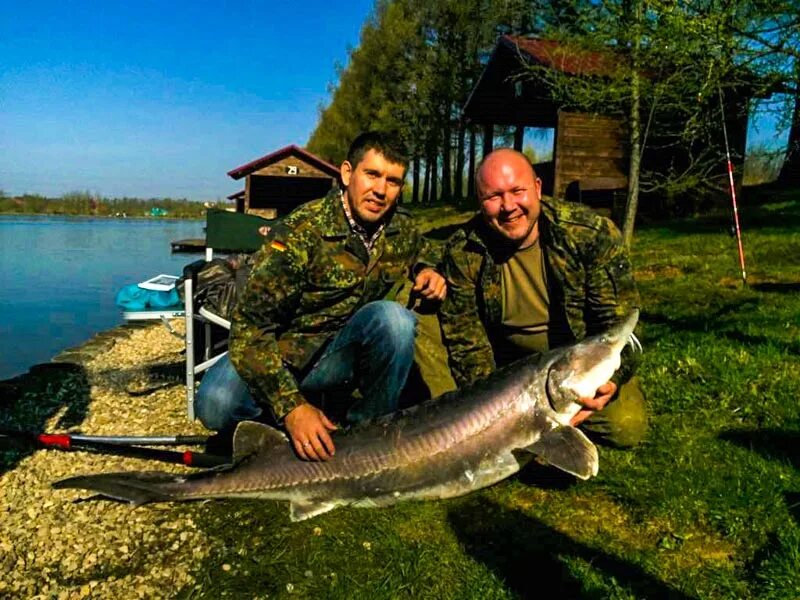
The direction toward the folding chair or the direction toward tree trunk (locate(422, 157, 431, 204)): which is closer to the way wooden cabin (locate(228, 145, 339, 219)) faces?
the folding chair

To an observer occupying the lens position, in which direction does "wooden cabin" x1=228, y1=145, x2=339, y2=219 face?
facing the viewer

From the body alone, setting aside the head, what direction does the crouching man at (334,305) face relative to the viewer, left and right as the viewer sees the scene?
facing the viewer and to the right of the viewer

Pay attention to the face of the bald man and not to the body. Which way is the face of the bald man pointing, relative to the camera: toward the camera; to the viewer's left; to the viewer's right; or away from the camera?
toward the camera

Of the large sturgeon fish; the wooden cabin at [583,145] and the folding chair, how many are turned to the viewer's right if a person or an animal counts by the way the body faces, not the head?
1

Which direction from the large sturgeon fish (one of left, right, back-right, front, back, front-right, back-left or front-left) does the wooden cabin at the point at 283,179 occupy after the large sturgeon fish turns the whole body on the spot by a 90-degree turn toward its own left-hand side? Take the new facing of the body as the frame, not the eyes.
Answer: front

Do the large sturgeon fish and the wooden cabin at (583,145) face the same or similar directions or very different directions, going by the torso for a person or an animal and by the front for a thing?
very different directions

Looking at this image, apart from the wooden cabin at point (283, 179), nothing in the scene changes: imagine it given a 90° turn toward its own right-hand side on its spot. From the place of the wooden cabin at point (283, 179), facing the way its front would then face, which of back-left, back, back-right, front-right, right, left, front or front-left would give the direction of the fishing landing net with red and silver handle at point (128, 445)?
left

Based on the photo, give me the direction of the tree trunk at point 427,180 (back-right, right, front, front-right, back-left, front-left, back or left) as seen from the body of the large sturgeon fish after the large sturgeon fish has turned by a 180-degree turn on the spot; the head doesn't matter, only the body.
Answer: right

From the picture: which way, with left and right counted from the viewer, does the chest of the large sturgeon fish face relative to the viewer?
facing to the right of the viewer

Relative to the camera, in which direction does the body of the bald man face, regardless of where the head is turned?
toward the camera

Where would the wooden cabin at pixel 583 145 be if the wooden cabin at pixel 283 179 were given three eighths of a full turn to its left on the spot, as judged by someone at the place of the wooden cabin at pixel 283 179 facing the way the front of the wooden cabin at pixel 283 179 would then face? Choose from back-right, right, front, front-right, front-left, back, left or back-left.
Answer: right

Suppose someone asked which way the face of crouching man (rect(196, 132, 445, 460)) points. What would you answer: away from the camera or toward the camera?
toward the camera

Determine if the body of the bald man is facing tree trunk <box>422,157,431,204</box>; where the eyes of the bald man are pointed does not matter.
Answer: no

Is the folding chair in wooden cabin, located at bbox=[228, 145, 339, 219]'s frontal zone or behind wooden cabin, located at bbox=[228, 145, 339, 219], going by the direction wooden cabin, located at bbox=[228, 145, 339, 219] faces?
frontal zone
